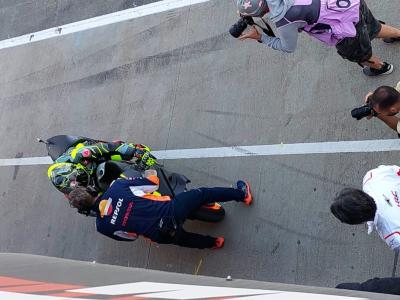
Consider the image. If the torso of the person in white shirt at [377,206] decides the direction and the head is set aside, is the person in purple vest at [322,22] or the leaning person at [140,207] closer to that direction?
the leaning person

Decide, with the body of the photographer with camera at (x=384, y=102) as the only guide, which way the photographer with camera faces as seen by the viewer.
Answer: to the viewer's left

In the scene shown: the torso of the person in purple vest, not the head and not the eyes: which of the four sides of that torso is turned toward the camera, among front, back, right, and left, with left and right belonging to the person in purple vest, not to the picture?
left

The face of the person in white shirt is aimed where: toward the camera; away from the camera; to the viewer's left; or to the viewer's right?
to the viewer's left

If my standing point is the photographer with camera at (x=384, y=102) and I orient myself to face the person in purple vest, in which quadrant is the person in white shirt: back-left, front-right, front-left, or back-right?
back-left

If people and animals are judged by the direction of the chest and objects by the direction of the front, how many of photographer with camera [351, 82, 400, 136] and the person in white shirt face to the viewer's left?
2

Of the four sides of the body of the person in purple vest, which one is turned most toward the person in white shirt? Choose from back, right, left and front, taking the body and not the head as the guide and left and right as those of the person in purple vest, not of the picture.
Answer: left

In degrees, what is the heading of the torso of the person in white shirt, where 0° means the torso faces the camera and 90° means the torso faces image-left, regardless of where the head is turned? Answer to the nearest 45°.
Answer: approximately 90°

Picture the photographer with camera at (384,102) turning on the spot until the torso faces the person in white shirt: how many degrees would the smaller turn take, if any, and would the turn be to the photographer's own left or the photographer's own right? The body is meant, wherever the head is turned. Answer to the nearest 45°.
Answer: approximately 90° to the photographer's own left

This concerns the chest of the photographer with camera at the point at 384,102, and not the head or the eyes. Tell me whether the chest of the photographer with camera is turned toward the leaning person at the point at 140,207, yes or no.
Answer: yes

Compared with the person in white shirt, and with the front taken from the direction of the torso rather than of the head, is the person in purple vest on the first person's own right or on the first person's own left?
on the first person's own right
